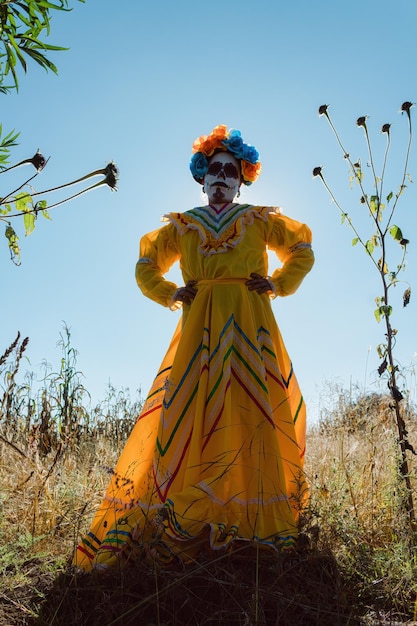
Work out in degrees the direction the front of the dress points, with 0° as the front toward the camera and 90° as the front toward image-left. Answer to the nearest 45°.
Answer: approximately 0°
